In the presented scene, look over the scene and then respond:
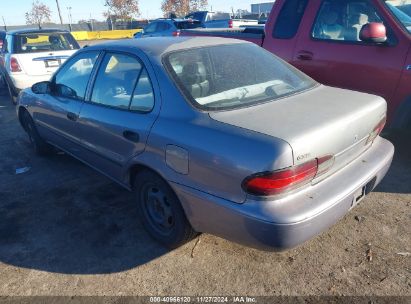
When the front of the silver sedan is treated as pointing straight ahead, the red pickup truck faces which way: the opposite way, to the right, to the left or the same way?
the opposite way

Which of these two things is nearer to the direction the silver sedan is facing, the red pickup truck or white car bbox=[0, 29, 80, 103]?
the white car

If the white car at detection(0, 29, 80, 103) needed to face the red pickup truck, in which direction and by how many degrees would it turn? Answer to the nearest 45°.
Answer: approximately 135° to its right

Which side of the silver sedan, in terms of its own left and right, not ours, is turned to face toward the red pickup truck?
right

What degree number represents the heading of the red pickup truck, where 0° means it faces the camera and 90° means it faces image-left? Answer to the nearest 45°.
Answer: approximately 315°

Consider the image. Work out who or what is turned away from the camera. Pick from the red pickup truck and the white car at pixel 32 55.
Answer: the white car

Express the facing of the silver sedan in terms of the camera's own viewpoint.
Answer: facing away from the viewer and to the left of the viewer

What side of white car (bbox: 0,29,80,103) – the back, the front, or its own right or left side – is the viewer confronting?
back

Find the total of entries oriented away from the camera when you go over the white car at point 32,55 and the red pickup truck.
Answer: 1

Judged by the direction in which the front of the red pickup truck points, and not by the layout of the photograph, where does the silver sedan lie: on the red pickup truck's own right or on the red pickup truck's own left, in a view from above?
on the red pickup truck's own right
